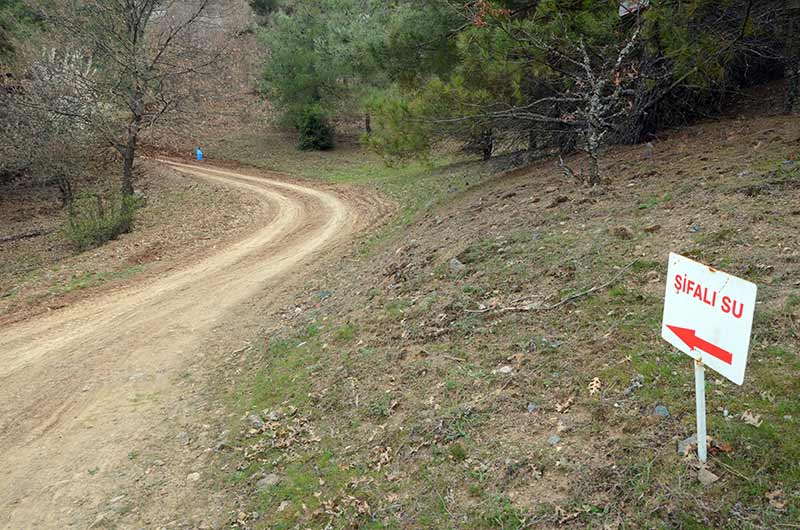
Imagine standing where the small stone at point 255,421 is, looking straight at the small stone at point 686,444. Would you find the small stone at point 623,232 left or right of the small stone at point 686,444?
left

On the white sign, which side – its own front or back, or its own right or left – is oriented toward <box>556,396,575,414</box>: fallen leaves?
right

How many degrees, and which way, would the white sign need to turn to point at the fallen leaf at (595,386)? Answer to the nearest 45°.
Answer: approximately 90° to its right

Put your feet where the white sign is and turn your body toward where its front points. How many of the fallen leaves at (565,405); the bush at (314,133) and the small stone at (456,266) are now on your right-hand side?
3

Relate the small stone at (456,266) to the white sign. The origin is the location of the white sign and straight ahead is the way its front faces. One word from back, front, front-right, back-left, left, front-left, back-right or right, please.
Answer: right

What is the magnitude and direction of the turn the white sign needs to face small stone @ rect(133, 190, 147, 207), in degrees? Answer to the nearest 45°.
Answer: approximately 90° to its right

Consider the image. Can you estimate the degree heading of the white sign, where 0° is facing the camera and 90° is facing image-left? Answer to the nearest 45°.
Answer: approximately 45°

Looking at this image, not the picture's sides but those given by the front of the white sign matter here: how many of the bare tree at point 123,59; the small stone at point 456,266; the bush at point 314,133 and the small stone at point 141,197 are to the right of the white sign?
4

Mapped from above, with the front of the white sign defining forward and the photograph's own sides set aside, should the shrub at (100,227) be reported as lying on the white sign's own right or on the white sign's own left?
on the white sign's own right

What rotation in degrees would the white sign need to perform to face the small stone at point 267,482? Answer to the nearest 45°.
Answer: approximately 45° to its right
